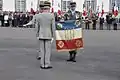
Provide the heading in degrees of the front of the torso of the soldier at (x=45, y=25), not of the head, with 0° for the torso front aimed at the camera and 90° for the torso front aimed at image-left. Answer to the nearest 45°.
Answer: approximately 180°
